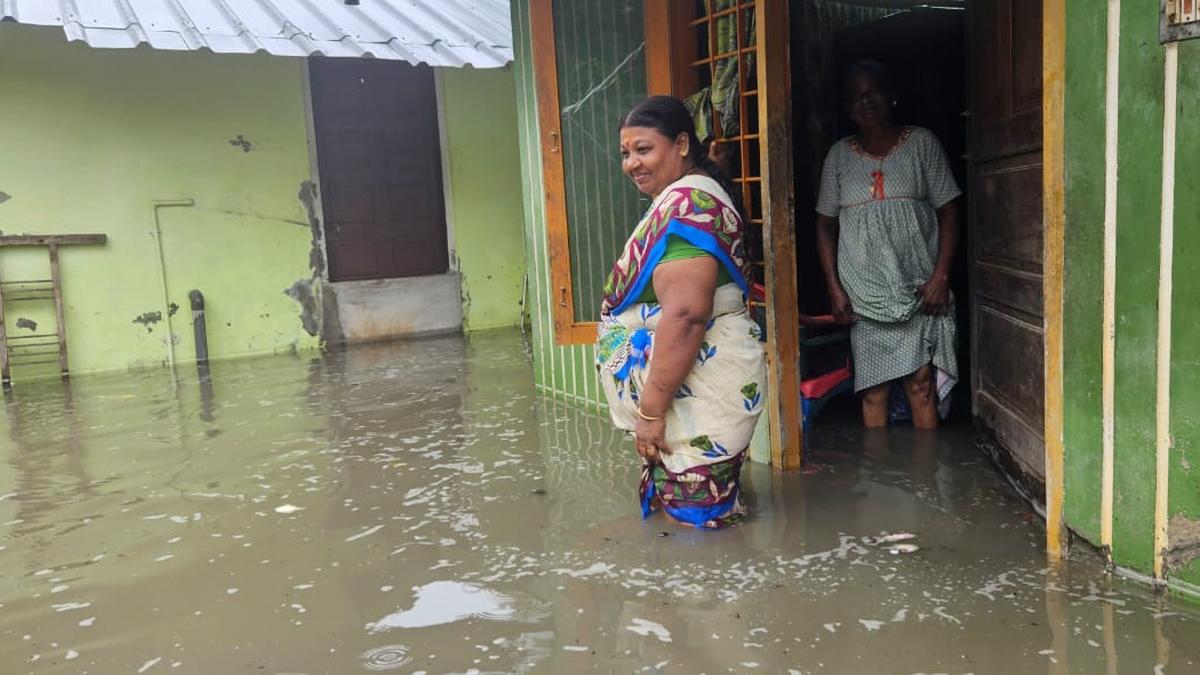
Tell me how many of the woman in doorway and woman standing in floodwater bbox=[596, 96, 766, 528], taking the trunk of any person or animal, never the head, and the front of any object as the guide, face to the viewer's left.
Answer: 1

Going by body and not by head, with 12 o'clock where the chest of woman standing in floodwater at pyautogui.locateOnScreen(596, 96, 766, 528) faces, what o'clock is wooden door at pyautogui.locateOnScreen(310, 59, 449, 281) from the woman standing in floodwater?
The wooden door is roughly at 2 o'clock from the woman standing in floodwater.

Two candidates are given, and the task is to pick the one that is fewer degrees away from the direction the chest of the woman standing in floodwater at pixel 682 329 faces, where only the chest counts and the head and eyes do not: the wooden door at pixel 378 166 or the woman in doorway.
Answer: the wooden door

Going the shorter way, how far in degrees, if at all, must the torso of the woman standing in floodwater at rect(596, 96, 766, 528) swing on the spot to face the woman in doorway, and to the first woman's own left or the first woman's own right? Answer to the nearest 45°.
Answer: approximately 135° to the first woman's own right

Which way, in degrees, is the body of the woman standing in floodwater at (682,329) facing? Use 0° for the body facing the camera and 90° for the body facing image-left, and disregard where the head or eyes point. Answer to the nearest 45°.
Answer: approximately 90°

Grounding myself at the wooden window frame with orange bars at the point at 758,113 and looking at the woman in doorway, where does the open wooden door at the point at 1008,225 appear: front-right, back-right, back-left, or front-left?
front-right

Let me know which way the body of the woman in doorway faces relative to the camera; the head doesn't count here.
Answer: toward the camera

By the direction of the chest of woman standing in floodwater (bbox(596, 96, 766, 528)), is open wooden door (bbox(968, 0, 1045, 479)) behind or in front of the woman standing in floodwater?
behind

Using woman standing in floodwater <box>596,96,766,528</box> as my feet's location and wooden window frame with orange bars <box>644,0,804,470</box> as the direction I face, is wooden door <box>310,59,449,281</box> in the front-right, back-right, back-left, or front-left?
front-left

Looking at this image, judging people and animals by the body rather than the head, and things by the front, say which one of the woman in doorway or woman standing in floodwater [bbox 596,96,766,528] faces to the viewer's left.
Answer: the woman standing in floodwater

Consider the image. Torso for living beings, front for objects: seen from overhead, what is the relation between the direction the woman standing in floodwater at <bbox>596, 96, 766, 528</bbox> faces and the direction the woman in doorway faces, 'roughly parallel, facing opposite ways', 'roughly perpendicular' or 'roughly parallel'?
roughly perpendicular

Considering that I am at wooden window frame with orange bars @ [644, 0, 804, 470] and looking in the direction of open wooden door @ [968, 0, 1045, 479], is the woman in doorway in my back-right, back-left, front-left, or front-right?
front-left

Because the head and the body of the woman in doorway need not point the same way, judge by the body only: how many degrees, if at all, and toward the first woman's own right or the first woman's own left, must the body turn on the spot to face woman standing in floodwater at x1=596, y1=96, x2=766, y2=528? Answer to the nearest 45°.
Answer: approximately 45° to the first woman's own right
